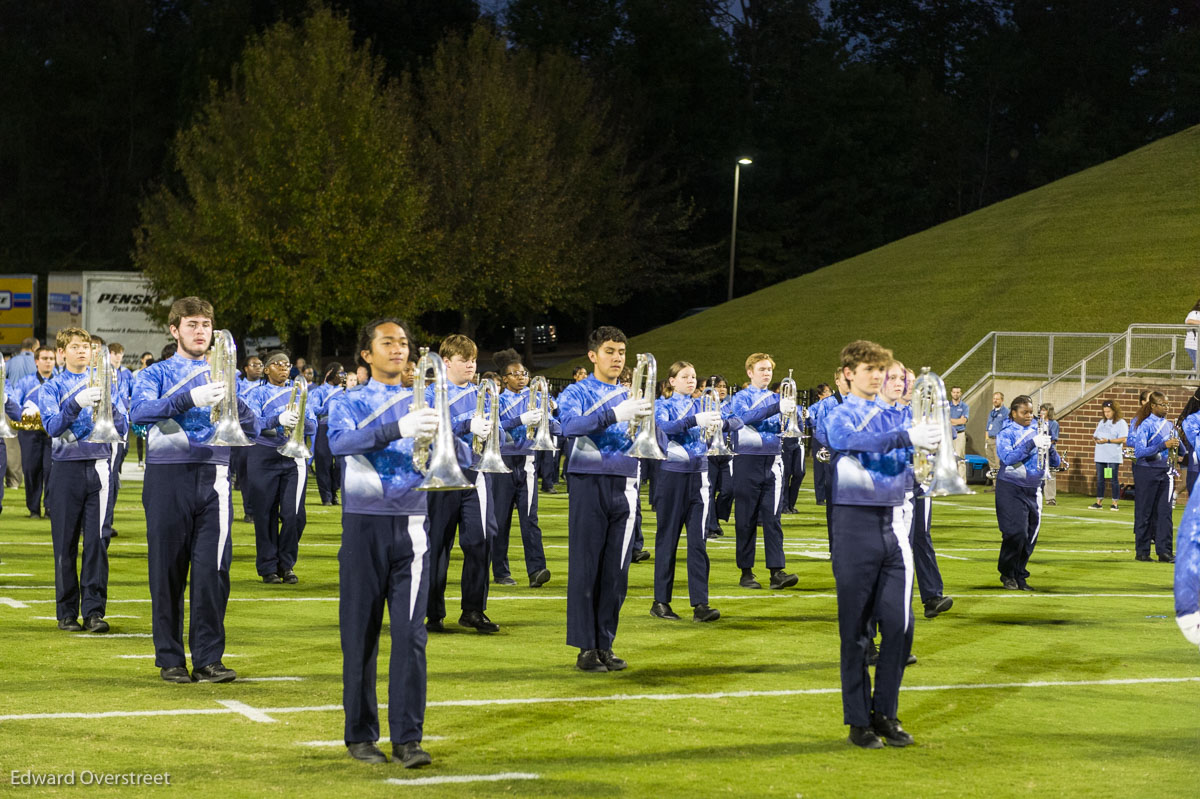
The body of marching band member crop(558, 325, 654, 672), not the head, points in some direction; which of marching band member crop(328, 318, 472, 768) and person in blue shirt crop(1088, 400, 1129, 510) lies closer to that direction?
the marching band member

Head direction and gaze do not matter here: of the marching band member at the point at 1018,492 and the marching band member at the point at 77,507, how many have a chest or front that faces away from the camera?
0

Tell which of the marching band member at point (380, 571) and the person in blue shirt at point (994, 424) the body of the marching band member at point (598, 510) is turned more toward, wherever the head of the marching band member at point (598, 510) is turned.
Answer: the marching band member

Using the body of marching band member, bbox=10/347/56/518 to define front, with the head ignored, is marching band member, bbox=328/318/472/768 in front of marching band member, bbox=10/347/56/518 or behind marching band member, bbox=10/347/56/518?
in front

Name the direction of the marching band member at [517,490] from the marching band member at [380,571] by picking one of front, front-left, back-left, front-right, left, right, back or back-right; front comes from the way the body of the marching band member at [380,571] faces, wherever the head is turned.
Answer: back-left

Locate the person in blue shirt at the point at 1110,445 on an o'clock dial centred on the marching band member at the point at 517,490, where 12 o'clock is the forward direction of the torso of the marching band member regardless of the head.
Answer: The person in blue shirt is roughly at 9 o'clock from the marching band member.

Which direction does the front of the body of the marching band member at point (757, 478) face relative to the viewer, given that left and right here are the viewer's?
facing the viewer and to the right of the viewer

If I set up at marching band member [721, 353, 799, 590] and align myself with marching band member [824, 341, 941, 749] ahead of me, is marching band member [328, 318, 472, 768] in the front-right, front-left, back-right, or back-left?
front-right

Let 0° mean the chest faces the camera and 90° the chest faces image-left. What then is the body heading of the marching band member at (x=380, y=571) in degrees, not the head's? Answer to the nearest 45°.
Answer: approximately 315°

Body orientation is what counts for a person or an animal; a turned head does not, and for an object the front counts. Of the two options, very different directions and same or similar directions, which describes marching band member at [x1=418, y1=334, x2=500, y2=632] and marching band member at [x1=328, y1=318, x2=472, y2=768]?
same or similar directions

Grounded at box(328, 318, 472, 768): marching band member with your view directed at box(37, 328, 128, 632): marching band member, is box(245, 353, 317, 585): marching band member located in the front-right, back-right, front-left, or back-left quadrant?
front-right

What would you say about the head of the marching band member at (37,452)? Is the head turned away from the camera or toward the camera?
toward the camera

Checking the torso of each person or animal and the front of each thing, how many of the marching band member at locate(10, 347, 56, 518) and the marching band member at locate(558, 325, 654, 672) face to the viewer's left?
0

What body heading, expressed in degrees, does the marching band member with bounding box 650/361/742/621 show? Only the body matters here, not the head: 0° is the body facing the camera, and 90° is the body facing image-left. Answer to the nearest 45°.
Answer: approximately 315°
